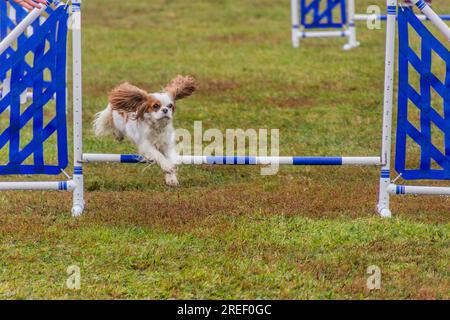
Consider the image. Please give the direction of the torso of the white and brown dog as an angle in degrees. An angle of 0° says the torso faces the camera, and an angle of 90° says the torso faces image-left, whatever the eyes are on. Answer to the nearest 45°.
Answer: approximately 315°
